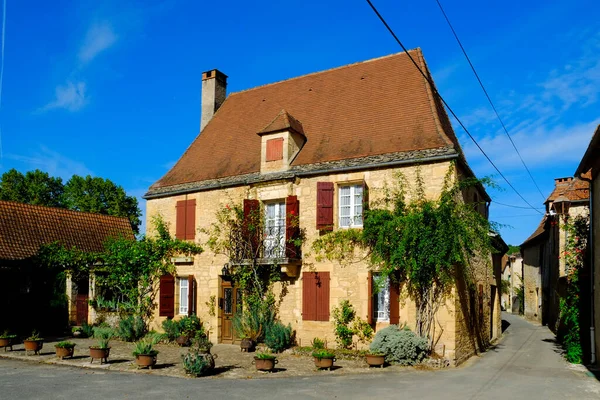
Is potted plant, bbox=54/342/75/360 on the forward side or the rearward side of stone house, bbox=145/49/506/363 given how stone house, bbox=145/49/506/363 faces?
on the forward side

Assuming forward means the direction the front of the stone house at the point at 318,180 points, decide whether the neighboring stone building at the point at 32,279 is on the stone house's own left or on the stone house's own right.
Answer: on the stone house's own right

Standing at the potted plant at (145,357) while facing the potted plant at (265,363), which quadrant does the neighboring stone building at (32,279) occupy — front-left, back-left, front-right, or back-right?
back-left

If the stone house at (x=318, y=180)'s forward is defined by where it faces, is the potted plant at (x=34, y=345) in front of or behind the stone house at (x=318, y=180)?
in front

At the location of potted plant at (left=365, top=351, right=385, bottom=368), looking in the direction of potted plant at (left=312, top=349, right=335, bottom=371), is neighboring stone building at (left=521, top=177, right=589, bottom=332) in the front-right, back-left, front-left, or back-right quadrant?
back-right

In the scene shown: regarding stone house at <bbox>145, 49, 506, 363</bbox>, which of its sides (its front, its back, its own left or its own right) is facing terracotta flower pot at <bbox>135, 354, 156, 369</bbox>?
front

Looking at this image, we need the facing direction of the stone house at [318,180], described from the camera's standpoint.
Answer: facing the viewer and to the left of the viewer

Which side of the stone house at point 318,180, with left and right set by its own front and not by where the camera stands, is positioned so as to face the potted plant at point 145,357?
front

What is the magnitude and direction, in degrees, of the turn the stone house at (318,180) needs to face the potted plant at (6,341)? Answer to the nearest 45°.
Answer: approximately 45° to its right

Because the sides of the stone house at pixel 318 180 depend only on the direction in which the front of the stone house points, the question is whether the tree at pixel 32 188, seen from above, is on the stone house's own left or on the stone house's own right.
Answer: on the stone house's own right
